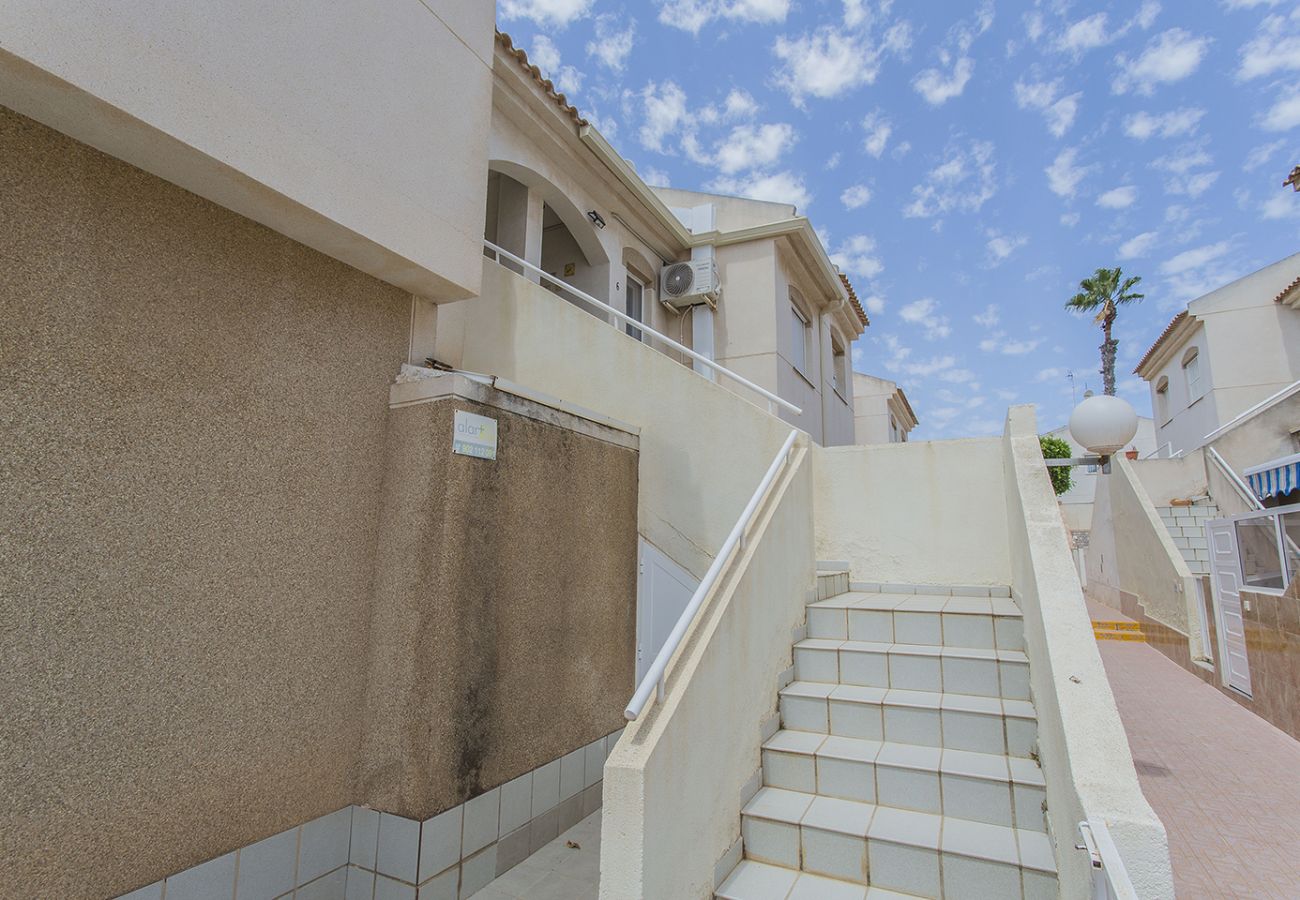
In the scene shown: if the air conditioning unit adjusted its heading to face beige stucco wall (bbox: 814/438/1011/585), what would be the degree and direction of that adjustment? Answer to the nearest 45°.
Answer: approximately 90° to its left

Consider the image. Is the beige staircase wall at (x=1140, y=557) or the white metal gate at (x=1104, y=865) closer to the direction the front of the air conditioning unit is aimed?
the white metal gate

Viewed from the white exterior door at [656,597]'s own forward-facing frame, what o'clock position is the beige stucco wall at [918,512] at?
The beige stucco wall is roughly at 10 o'clock from the white exterior door.

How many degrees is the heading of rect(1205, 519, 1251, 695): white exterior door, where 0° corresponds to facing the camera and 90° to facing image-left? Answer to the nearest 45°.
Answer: approximately 45°

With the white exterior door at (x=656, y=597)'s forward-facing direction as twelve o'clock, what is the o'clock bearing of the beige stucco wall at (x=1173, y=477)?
The beige stucco wall is roughly at 9 o'clock from the white exterior door.

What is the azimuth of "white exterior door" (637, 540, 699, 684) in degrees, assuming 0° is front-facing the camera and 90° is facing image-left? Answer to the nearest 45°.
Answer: approximately 315°

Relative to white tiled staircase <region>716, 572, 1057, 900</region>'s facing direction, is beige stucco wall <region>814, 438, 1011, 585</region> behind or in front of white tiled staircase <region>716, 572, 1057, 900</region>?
behind

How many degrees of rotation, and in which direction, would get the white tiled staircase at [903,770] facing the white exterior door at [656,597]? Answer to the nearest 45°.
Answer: approximately 135° to its right

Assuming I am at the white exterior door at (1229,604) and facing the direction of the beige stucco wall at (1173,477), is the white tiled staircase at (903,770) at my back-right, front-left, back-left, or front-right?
back-left

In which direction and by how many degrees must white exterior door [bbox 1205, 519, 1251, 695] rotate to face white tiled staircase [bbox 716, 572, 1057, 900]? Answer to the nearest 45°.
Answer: approximately 45° to its left

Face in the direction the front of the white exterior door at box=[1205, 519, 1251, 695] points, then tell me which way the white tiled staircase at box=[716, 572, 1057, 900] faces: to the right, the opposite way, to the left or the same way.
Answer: to the left
